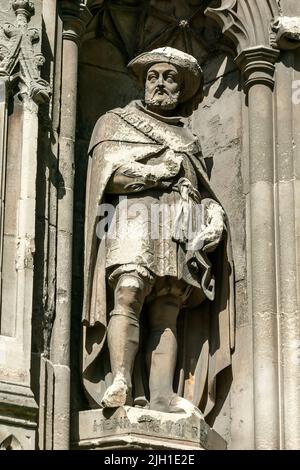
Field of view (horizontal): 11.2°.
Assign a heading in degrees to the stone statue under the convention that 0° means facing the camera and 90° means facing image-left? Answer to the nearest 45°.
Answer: approximately 0°

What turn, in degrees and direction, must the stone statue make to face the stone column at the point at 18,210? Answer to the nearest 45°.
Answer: approximately 45° to its right

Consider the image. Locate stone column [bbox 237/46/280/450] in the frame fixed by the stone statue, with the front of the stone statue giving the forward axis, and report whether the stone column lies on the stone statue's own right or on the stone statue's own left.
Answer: on the stone statue's own left

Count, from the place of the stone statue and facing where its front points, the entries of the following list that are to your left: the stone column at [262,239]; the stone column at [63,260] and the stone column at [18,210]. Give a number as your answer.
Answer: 1

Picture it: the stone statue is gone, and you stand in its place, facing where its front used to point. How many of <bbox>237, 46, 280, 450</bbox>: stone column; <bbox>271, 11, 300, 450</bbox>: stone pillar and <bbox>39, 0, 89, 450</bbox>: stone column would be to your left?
2

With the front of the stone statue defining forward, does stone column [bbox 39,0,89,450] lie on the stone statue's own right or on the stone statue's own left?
on the stone statue's own right

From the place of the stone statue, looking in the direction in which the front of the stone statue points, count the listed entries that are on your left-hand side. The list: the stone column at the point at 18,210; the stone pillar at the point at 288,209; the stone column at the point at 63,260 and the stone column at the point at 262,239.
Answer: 2

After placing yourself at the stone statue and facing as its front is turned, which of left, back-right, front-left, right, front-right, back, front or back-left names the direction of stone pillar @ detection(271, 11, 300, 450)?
left
